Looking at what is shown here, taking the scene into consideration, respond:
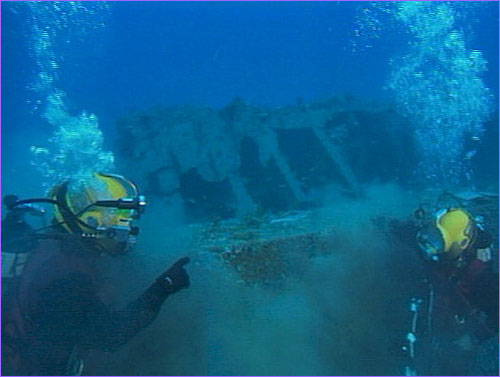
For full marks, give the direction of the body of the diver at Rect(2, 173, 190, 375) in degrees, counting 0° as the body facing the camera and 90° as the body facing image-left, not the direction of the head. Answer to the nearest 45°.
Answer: approximately 270°

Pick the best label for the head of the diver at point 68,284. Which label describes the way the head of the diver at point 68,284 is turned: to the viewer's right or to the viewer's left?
to the viewer's right

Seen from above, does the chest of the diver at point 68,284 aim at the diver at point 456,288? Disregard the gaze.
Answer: yes

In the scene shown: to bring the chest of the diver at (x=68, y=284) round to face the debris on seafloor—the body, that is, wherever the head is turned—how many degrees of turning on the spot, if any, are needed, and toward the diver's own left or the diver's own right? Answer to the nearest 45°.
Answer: approximately 45° to the diver's own left
